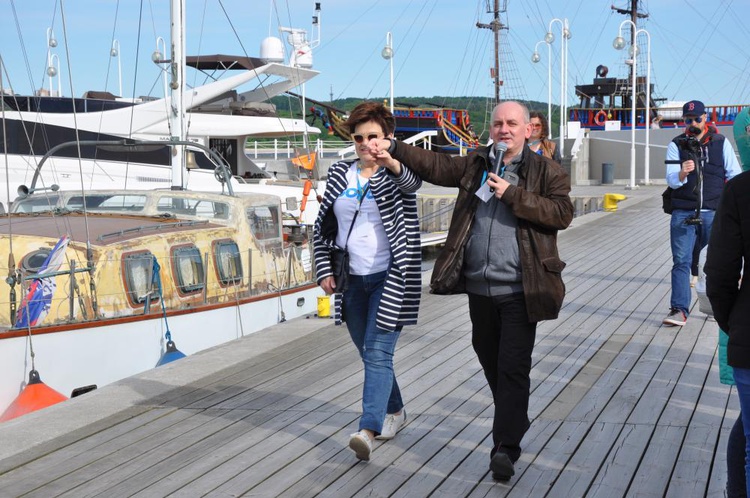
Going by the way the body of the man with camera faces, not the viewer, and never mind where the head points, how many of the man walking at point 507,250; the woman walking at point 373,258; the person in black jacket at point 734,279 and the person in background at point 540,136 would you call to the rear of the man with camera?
0

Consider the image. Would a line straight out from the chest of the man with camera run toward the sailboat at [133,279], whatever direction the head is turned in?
no

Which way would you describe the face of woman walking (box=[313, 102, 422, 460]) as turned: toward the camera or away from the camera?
toward the camera

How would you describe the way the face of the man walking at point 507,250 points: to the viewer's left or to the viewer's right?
to the viewer's left

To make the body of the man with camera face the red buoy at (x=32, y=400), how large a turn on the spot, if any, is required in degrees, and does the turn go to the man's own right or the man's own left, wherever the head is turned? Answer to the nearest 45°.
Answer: approximately 45° to the man's own right

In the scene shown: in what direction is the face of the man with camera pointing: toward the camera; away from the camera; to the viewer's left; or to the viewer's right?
toward the camera

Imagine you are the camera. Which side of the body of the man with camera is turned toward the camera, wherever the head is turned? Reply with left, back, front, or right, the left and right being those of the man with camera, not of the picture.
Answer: front

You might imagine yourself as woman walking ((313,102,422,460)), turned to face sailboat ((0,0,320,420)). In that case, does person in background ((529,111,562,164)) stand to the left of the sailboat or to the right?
right

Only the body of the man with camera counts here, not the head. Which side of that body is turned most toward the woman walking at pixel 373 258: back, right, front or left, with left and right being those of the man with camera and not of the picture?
front

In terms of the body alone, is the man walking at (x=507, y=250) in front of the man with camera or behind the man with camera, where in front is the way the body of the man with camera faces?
in front
